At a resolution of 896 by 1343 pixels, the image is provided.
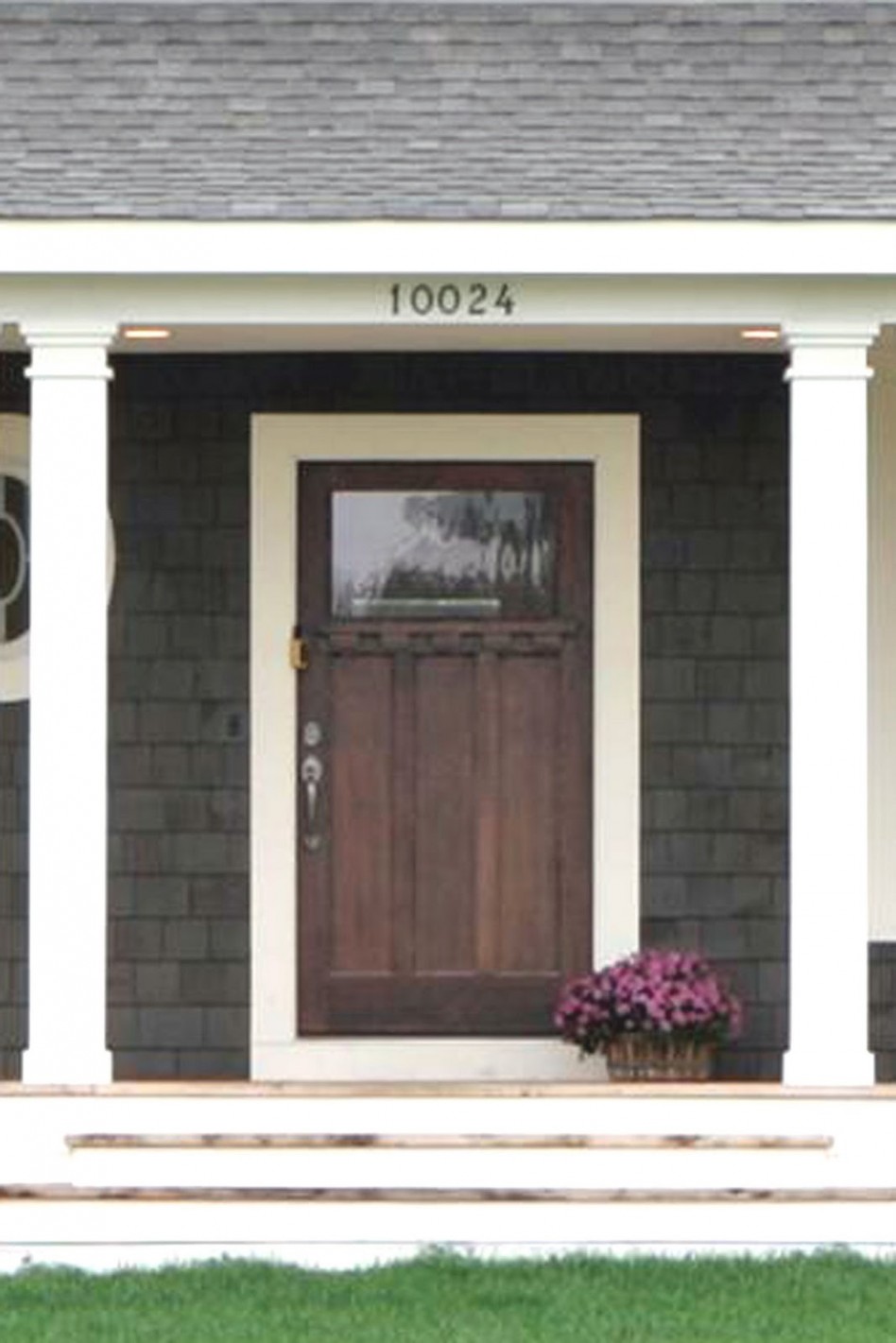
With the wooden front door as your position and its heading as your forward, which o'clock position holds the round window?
The round window is roughly at 3 o'clock from the wooden front door.

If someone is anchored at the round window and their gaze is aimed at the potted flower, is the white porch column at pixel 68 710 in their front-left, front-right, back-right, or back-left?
front-right

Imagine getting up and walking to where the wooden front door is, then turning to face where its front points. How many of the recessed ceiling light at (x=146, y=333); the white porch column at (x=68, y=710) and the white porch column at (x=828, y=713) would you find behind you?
0

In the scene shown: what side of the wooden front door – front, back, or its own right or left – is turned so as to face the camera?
front

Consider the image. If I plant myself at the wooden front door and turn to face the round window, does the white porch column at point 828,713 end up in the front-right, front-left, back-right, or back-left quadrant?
back-left

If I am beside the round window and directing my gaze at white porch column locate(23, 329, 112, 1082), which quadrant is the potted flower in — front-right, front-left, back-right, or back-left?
front-left

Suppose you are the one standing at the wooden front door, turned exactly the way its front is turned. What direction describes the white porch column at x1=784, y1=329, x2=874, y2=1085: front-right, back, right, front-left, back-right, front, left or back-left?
front-left

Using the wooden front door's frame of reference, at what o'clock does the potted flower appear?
The potted flower is roughly at 10 o'clock from the wooden front door.

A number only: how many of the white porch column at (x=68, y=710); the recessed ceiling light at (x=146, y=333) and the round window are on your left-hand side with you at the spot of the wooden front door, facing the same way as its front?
0

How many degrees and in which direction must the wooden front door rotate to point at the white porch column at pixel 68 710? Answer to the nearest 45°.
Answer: approximately 45° to its right

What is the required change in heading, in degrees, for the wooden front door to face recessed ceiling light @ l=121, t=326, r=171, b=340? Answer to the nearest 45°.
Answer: approximately 45° to its right
